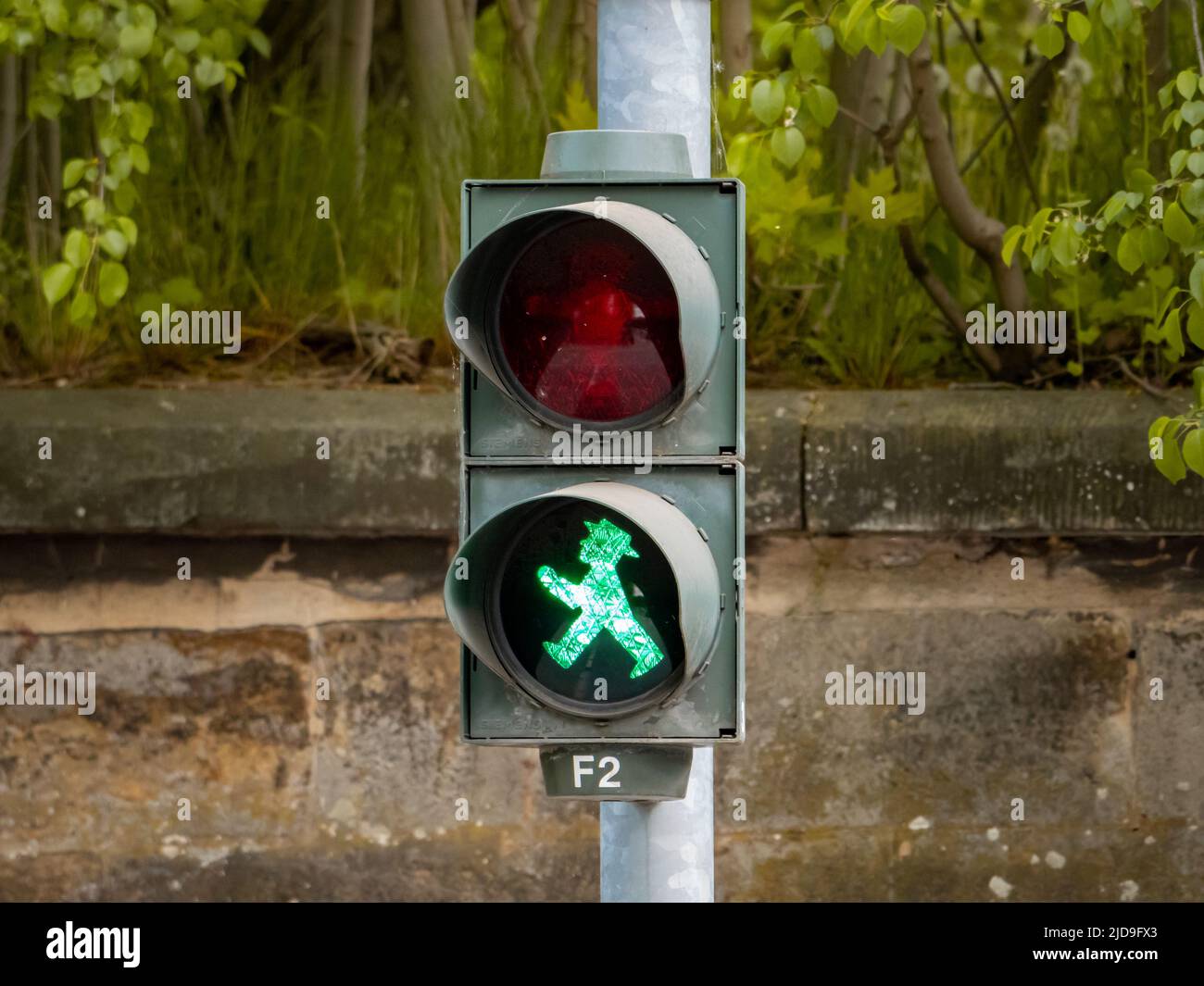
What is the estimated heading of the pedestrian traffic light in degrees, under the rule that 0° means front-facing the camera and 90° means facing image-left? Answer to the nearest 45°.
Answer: approximately 0°
